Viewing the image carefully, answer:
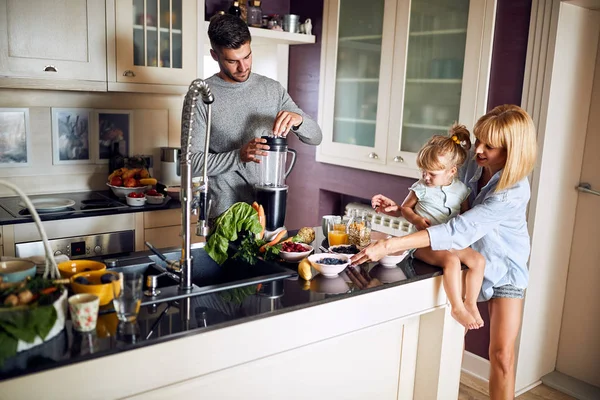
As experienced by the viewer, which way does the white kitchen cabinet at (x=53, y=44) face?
facing the viewer

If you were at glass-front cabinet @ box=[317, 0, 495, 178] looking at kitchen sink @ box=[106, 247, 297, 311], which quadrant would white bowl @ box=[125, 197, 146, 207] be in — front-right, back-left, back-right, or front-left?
front-right

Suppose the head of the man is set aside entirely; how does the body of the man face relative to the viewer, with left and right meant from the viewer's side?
facing the viewer and to the right of the viewer

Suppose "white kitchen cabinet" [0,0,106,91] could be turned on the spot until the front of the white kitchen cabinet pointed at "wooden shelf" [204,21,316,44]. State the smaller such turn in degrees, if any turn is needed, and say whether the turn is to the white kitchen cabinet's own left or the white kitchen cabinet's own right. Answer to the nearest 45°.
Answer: approximately 90° to the white kitchen cabinet's own left

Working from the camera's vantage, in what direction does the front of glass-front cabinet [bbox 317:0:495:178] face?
facing the viewer and to the left of the viewer

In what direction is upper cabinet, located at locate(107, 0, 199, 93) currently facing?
toward the camera

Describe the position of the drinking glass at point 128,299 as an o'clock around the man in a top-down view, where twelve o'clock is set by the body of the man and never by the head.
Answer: The drinking glass is roughly at 2 o'clock from the man.

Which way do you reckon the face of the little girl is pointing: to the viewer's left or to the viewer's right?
to the viewer's left

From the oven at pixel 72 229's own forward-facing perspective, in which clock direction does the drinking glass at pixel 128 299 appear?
The drinking glass is roughly at 12 o'clock from the oven.

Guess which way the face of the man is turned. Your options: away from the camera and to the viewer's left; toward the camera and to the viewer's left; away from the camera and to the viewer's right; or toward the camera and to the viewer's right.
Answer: toward the camera and to the viewer's right

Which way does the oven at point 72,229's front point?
toward the camera

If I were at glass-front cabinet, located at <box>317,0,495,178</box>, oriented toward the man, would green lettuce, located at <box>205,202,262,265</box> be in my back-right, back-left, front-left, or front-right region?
front-left

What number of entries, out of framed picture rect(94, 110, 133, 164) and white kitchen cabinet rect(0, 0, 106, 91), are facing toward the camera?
2

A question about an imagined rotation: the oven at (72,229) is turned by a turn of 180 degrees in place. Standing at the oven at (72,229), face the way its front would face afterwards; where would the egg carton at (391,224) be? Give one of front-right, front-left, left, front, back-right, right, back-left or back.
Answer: right
